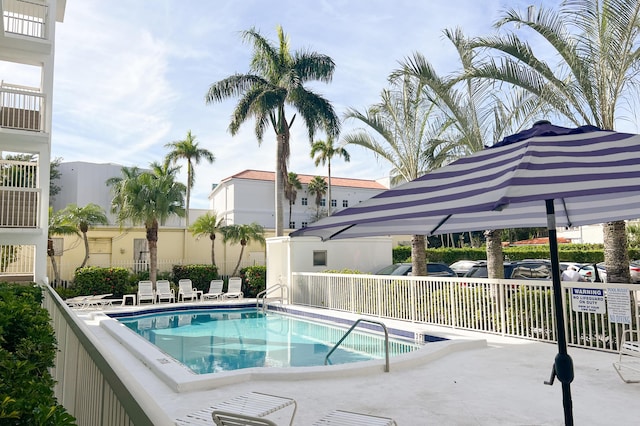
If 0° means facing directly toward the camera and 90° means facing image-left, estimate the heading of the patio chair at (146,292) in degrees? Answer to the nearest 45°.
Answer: approximately 0°

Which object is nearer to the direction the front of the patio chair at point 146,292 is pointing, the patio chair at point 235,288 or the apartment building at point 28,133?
the apartment building

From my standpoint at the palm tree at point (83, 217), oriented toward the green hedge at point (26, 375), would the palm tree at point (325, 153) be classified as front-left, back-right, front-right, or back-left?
back-left

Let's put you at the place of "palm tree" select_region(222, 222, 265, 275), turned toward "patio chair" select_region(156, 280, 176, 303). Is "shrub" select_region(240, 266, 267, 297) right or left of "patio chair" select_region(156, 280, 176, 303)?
left

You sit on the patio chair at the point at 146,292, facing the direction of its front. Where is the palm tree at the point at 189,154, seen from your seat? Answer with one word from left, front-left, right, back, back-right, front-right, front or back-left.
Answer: back

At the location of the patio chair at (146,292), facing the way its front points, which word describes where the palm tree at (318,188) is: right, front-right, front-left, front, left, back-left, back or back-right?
back-left

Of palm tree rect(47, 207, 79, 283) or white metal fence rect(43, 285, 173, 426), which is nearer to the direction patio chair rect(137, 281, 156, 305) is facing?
the white metal fence

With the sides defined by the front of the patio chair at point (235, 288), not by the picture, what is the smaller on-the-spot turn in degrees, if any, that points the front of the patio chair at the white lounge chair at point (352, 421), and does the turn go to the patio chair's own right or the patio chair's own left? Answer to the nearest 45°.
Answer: approximately 45° to the patio chair's own left

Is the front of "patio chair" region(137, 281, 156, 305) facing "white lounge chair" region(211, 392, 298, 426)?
yes
